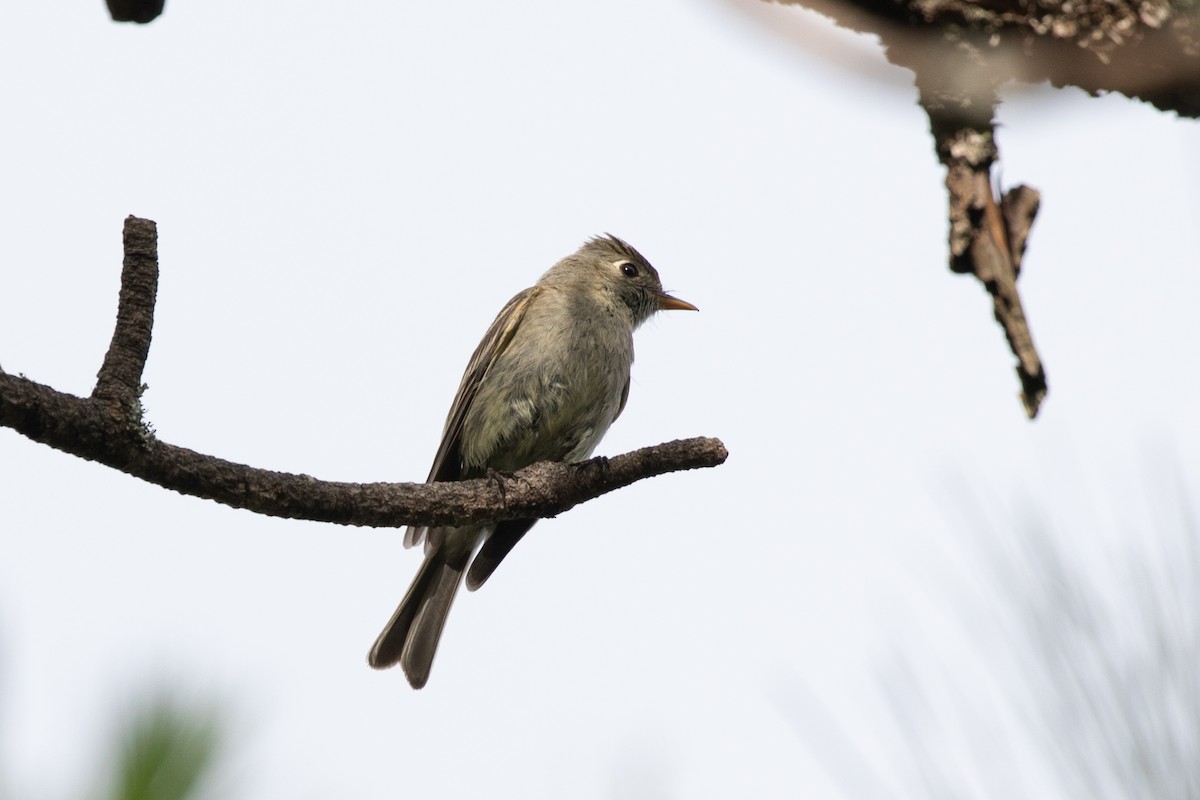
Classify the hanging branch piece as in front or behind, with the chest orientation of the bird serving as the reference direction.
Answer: in front

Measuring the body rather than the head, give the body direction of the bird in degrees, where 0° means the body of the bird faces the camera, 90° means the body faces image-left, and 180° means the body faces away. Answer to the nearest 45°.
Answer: approximately 315°
